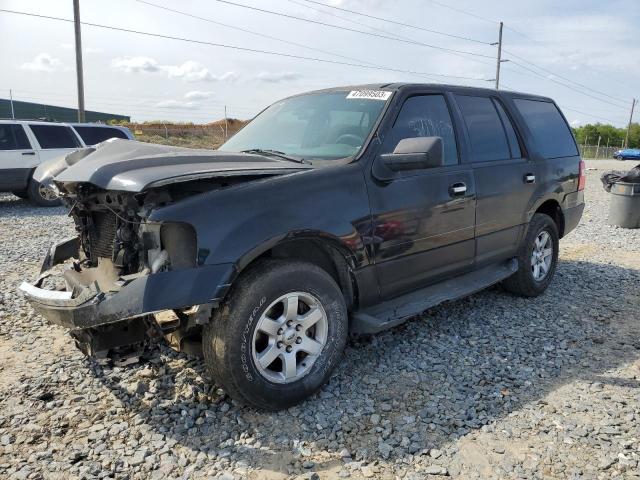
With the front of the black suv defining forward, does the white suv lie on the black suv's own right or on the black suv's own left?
on the black suv's own right

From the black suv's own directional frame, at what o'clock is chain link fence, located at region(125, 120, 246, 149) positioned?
The chain link fence is roughly at 4 o'clock from the black suv.

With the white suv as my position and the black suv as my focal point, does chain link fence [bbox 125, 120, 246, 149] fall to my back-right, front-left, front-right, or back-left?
back-left

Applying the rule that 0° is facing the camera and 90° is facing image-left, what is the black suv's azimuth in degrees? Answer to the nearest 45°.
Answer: approximately 45°

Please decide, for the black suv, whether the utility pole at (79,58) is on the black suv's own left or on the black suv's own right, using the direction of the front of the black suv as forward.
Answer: on the black suv's own right
